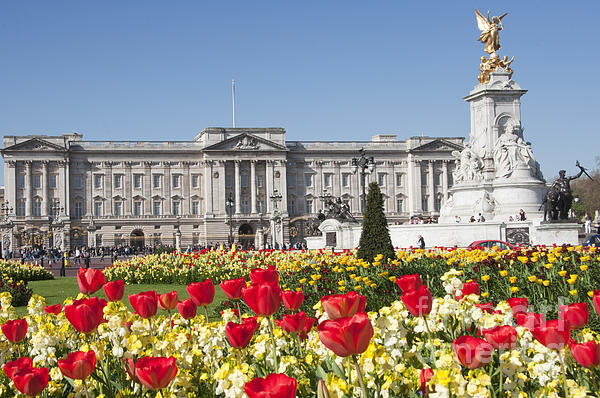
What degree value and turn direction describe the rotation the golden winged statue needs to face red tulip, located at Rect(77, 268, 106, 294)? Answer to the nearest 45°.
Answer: approximately 45° to its right

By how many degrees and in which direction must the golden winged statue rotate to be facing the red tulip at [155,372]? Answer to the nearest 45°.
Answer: approximately 45° to its right

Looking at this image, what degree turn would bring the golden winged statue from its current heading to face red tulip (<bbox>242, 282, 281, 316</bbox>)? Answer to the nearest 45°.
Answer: approximately 45° to its right

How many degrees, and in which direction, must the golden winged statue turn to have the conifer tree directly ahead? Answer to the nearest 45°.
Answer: approximately 45° to its right

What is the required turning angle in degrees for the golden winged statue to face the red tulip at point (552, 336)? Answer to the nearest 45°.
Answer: approximately 45° to its right

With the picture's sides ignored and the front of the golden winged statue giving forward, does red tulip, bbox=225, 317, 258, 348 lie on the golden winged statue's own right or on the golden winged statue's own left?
on the golden winged statue's own right

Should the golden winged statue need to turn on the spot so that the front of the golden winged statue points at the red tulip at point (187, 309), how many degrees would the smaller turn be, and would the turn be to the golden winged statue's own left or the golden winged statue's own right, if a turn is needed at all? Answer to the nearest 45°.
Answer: approximately 45° to the golden winged statue's own right

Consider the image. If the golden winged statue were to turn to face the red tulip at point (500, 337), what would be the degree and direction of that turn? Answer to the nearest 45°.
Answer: approximately 45° to its right

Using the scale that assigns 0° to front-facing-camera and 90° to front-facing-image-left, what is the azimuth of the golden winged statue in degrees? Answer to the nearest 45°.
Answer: approximately 315°

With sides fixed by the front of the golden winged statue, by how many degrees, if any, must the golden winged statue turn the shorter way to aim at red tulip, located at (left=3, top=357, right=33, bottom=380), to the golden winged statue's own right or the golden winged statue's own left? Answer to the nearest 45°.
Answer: approximately 45° to the golden winged statue's own right

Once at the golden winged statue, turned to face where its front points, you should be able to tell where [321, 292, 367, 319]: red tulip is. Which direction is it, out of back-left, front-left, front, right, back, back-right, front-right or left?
front-right

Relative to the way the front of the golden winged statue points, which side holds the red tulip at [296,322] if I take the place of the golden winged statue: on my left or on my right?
on my right

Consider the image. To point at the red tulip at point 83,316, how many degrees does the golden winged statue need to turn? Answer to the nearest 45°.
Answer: approximately 45° to its right
